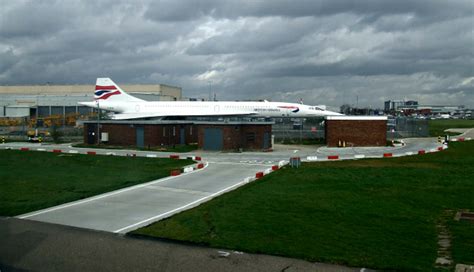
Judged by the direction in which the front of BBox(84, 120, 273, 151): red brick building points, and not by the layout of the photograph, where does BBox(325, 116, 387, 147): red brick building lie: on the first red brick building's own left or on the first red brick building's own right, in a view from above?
on the first red brick building's own left

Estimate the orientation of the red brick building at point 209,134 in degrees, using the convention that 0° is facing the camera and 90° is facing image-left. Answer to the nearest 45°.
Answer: approximately 0°
